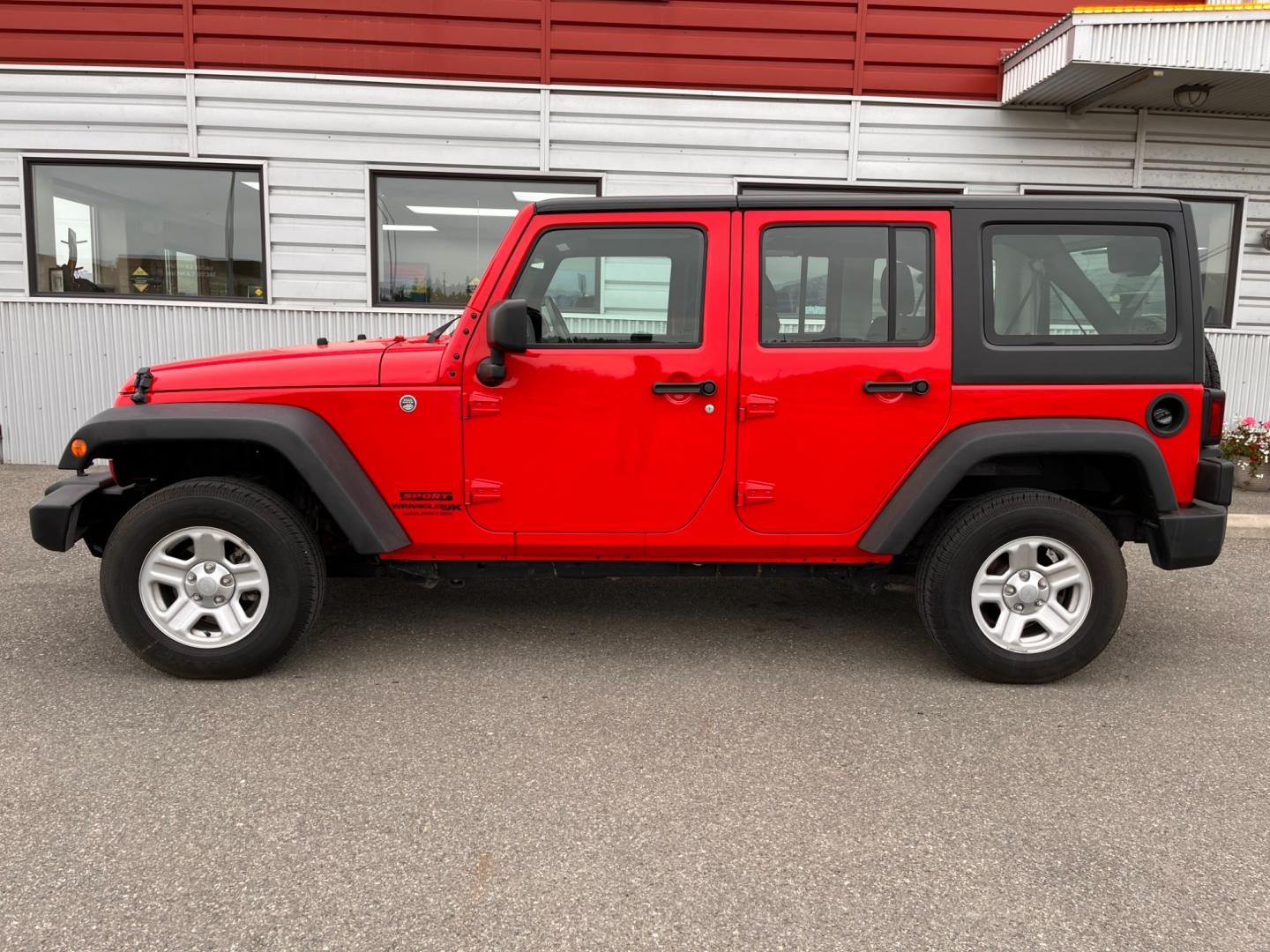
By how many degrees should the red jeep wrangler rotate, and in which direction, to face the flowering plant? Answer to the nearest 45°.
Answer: approximately 135° to its right

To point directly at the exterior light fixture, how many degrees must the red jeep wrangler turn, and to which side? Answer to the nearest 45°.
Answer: approximately 135° to its right

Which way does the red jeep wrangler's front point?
to the viewer's left
